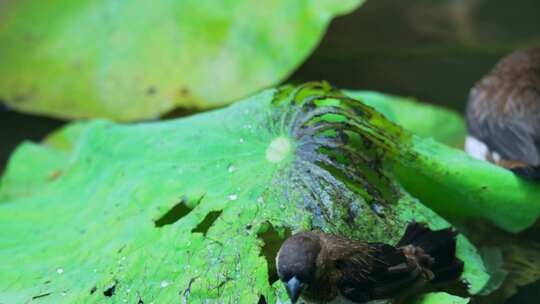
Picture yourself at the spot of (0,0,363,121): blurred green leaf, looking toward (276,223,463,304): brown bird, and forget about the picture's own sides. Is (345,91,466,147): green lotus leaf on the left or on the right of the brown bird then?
left
